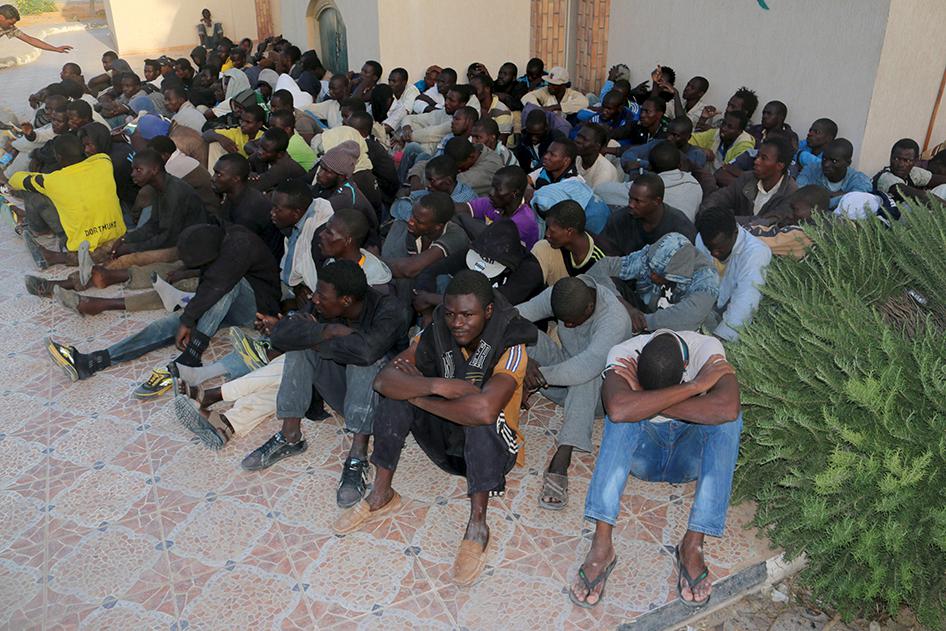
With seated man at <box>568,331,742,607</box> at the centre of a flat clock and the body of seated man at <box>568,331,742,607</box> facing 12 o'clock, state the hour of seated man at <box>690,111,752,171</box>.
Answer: seated man at <box>690,111,752,171</box> is roughly at 6 o'clock from seated man at <box>568,331,742,607</box>.

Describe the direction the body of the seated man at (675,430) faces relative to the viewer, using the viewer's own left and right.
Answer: facing the viewer

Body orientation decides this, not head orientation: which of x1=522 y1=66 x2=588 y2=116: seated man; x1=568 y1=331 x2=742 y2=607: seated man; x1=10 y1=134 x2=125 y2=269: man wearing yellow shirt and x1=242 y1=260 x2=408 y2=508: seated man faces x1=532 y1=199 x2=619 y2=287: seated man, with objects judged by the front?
x1=522 y1=66 x2=588 y2=116: seated man

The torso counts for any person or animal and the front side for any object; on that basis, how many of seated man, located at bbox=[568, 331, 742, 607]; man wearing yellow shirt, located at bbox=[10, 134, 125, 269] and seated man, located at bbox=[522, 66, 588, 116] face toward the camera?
2

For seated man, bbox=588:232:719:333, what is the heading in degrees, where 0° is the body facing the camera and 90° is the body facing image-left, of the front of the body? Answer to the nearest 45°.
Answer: approximately 45°

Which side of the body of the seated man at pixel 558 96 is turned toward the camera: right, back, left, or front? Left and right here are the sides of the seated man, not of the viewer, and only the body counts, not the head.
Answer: front

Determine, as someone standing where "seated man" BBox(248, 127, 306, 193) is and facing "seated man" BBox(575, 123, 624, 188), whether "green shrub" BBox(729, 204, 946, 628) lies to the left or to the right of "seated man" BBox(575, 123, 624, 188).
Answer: right

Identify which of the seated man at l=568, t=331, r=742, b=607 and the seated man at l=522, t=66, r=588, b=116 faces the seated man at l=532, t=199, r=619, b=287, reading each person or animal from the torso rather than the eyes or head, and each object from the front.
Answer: the seated man at l=522, t=66, r=588, b=116

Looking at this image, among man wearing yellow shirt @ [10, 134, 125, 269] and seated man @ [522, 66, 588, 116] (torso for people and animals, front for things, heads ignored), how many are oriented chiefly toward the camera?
1

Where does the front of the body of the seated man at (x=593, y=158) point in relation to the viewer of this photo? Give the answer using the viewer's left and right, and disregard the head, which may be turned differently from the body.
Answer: facing the viewer and to the left of the viewer

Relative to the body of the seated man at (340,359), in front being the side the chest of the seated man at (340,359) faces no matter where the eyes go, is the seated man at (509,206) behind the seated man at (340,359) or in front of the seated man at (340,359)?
behind

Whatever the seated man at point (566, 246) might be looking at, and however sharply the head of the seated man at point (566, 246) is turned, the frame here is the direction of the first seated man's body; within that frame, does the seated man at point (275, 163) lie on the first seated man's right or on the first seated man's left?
on the first seated man's right

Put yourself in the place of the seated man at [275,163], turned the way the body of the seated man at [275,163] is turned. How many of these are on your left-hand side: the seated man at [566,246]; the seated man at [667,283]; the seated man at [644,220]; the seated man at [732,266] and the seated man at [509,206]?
5

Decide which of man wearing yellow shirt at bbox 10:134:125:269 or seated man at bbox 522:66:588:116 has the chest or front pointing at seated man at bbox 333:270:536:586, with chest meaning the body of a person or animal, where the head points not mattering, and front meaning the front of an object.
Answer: seated man at bbox 522:66:588:116

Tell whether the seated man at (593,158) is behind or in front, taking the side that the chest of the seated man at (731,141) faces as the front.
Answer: in front

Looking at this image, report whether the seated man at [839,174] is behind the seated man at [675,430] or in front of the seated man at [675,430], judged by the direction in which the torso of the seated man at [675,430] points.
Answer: behind
